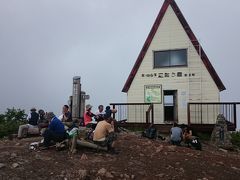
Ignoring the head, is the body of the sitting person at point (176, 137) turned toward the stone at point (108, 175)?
no

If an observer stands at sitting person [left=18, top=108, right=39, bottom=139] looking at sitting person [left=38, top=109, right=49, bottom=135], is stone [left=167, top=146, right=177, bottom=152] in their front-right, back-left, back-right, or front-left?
front-right

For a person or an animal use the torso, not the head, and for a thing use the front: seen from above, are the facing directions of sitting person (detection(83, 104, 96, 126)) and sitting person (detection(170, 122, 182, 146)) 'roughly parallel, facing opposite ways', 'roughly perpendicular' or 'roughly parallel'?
roughly perpendicular

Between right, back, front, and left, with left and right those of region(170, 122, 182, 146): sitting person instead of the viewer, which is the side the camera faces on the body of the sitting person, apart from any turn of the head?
back

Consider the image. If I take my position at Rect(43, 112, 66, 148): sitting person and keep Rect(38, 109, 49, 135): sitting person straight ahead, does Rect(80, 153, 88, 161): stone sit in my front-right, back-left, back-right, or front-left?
back-right

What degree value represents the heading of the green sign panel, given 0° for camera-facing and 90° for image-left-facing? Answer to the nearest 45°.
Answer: approximately 0°

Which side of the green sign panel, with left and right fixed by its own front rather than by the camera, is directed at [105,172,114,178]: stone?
front

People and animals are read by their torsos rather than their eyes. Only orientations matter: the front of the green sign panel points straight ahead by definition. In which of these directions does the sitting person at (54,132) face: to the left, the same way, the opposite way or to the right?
to the right
